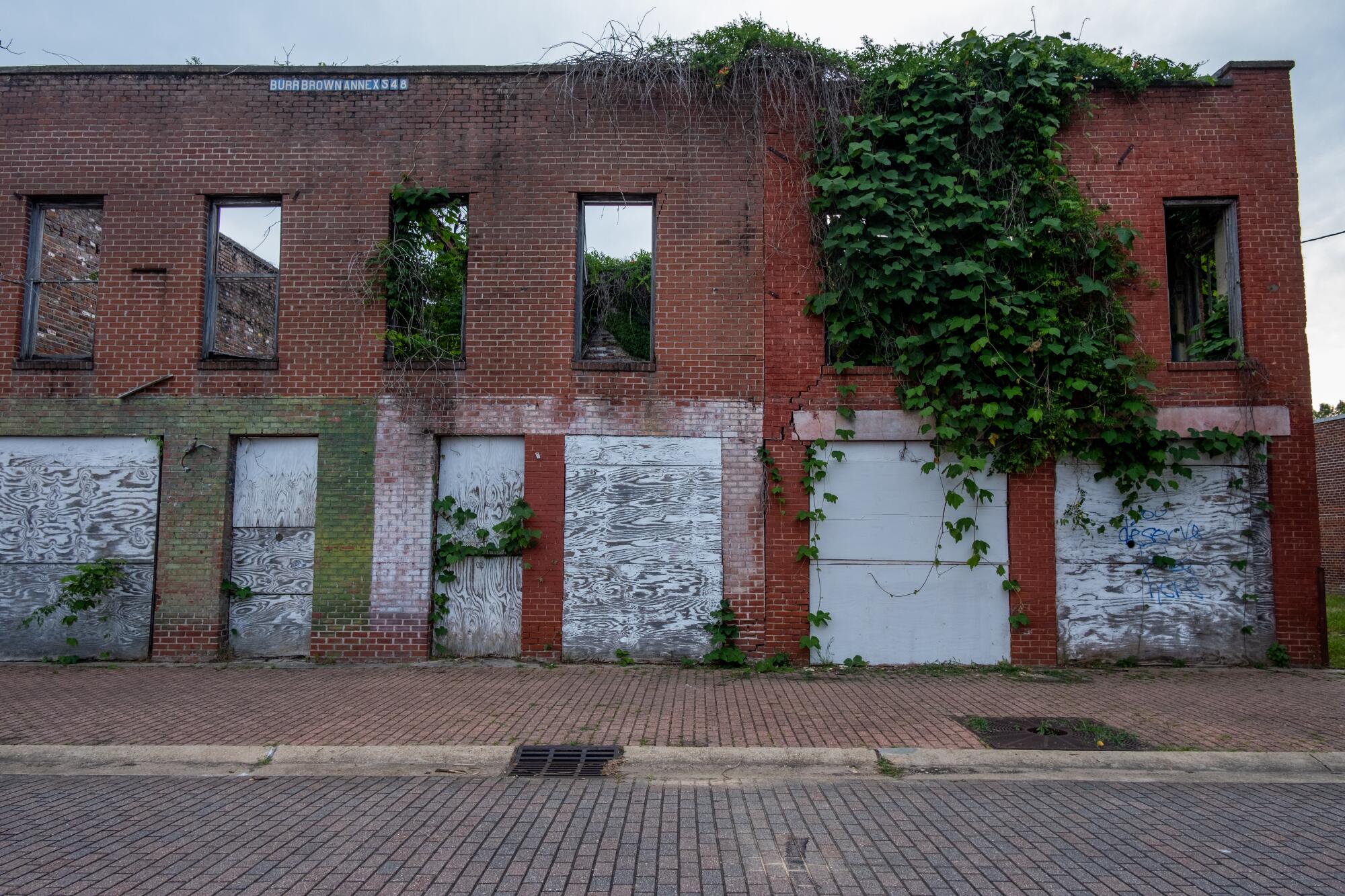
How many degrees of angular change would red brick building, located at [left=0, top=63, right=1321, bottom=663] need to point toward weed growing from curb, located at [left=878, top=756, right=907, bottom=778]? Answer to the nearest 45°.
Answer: approximately 45° to its left

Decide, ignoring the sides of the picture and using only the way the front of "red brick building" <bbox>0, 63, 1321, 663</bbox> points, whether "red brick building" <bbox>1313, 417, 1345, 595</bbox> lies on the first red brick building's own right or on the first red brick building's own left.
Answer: on the first red brick building's own left

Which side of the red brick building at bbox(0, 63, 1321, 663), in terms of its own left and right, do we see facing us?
front

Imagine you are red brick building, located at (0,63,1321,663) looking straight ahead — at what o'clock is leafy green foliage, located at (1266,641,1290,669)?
The leafy green foliage is roughly at 9 o'clock from the red brick building.

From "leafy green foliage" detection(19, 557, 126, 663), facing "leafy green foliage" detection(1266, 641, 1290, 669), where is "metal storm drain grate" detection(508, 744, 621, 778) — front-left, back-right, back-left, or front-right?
front-right

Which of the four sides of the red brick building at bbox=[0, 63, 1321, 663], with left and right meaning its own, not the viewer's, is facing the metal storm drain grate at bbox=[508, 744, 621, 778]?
front
